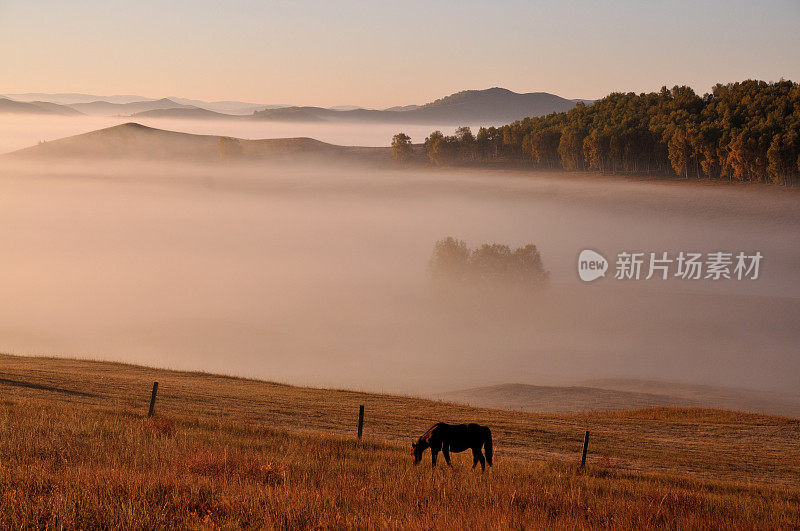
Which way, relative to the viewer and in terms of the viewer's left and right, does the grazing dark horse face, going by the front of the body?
facing to the left of the viewer
